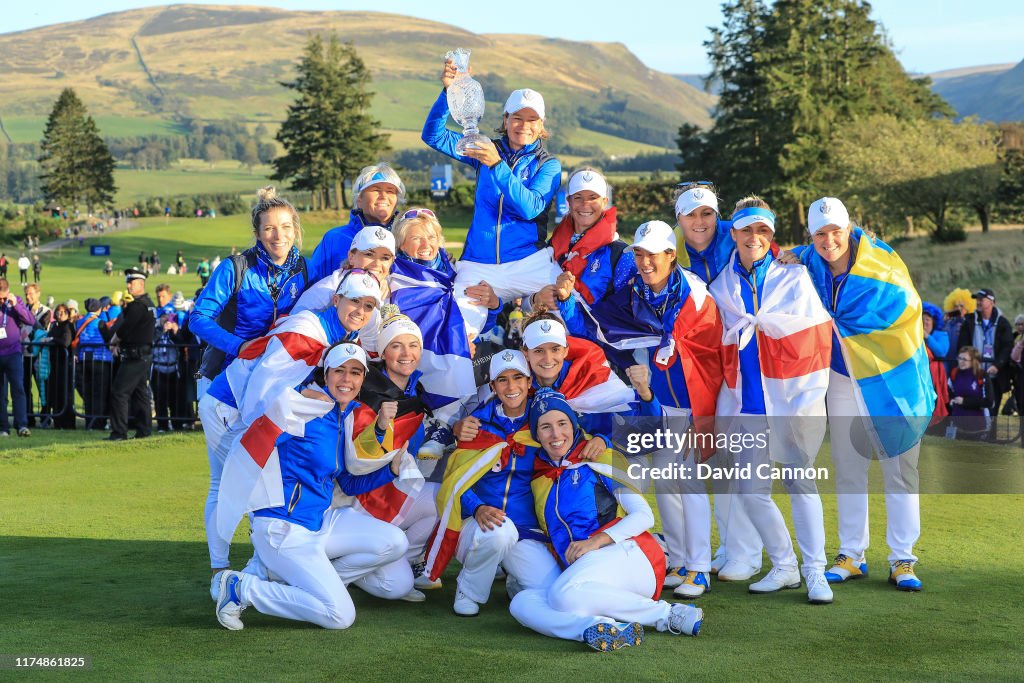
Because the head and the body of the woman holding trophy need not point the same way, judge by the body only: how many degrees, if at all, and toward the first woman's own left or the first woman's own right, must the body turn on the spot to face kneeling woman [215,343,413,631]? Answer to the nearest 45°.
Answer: approximately 45° to the first woman's own right

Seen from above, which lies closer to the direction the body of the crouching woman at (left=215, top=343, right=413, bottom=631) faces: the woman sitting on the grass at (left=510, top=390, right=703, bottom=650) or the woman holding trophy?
the woman sitting on the grass

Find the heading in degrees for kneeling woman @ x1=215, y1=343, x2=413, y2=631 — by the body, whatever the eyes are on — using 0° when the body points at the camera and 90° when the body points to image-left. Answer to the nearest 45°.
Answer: approximately 315°

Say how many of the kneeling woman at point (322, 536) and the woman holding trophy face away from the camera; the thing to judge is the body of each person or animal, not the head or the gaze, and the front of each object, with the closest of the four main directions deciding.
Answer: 0

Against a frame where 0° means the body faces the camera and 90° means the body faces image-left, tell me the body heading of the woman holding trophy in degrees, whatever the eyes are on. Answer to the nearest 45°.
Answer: approximately 0°

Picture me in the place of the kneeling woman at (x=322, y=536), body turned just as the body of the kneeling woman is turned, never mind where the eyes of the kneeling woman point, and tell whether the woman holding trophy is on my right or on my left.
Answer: on my left
